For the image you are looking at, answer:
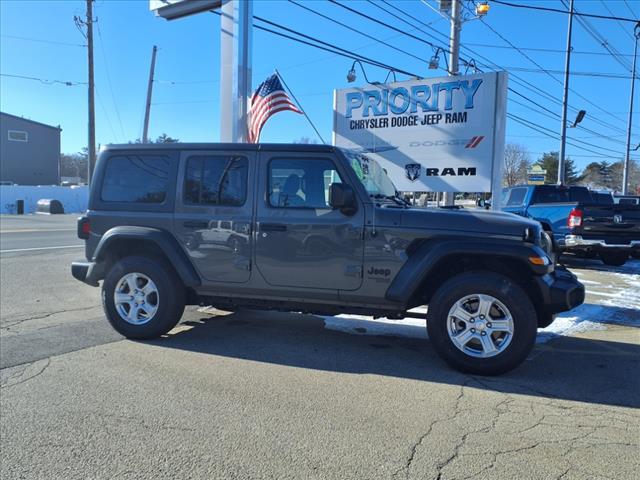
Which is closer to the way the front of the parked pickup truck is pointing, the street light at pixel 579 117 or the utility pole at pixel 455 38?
the utility pole

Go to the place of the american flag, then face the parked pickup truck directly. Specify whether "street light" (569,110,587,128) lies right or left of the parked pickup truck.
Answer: left

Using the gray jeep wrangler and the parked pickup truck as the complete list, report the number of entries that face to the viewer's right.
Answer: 1

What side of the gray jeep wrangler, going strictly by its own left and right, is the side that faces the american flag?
left

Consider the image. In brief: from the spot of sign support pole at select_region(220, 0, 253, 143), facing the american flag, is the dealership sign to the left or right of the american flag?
right

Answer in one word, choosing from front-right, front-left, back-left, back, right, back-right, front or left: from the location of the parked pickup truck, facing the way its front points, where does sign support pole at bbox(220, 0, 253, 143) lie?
left

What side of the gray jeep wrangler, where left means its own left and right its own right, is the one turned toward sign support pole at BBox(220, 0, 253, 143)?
left

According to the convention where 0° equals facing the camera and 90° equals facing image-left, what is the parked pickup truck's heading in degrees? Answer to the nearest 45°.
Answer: approximately 135°

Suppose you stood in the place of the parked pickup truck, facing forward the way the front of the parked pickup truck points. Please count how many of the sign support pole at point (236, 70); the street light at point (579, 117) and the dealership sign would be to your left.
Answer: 2

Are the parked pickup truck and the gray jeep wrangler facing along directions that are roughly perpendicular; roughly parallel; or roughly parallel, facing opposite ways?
roughly perpendicular

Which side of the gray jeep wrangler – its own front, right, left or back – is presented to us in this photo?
right

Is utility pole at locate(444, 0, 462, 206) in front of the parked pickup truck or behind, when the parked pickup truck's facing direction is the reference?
in front

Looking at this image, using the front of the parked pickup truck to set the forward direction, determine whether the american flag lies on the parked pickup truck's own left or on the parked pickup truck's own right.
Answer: on the parked pickup truck's own left

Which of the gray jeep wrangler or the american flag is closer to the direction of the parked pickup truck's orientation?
the american flag
